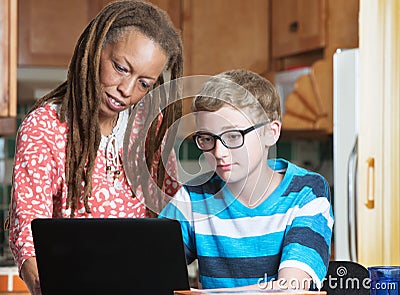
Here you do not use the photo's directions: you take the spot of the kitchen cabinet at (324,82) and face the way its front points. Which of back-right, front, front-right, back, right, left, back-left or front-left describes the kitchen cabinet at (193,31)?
right

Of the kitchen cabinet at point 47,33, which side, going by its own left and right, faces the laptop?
front

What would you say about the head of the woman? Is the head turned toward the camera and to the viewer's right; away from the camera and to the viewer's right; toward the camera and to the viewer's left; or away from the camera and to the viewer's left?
toward the camera and to the viewer's right

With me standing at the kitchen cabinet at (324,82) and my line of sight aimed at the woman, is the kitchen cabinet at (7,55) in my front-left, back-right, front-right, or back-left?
front-right

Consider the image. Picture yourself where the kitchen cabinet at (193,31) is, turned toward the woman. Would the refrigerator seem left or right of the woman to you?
left

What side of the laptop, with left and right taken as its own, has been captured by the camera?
back

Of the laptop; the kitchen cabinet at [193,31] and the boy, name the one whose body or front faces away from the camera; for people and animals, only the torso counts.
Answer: the laptop

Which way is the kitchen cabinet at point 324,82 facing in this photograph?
toward the camera

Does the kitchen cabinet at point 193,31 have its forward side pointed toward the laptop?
yes

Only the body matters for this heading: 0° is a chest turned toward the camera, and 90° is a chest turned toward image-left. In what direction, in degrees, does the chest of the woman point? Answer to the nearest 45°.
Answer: approximately 315°

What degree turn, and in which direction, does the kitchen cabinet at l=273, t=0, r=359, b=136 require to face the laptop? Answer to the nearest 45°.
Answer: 0° — it already faces it

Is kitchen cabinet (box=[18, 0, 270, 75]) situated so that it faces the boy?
yes

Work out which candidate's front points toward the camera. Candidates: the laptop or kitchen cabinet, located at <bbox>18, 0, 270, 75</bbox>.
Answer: the kitchen cabinet

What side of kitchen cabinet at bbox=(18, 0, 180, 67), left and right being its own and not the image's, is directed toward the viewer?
front

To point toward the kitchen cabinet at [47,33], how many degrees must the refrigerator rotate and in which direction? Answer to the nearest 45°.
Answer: approximately 45° to its right

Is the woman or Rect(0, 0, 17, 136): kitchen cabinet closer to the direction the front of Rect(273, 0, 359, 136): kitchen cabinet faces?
the woman

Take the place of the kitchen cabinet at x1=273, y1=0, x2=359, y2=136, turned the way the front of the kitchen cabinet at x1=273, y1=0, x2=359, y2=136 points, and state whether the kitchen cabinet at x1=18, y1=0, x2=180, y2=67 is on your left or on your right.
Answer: on your right

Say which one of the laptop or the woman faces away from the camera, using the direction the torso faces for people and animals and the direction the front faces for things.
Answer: the laptop

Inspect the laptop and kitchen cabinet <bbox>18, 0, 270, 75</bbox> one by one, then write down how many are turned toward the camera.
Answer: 1

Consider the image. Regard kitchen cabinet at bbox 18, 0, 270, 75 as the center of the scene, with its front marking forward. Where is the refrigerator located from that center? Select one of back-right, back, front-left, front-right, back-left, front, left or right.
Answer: front-left
